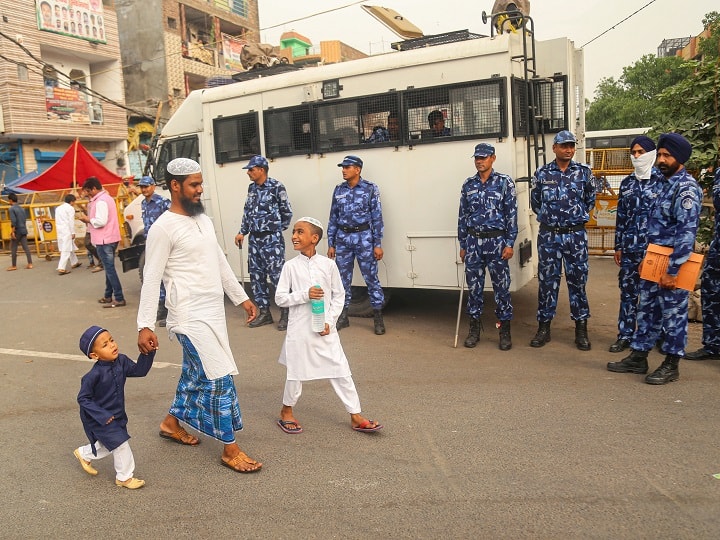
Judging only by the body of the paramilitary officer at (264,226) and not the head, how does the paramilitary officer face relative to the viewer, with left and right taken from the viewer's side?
facing the viewer and to the left of the viewer

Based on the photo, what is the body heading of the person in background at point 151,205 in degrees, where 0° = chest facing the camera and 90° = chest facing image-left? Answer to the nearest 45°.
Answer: approximately 45°

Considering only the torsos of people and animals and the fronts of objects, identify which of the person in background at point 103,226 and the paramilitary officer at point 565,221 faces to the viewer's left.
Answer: the person in background

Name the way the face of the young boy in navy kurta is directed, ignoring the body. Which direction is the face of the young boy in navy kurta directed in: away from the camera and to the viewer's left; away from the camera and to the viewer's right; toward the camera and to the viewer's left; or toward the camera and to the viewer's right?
toward the camera and to the viewer's right

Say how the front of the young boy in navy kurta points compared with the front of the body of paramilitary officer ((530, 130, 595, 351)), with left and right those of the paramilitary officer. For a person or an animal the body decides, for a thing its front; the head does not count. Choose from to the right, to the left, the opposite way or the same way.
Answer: to the left

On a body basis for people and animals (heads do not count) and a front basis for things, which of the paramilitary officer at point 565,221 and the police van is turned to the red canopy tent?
the police van

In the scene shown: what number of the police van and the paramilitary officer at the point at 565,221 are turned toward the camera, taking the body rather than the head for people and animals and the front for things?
1

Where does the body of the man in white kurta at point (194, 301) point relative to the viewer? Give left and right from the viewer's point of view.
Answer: facing the viewer and to the right of the viewer

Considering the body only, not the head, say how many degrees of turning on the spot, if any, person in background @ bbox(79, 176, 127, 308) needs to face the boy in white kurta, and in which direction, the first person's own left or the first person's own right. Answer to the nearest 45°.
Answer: approximately 90° to the first person's own left

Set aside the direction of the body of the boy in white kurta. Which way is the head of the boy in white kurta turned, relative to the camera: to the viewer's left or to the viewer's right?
to the viewer's left

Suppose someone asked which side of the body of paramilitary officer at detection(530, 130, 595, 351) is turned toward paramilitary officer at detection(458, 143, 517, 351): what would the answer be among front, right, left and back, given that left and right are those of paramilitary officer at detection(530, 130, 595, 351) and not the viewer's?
right

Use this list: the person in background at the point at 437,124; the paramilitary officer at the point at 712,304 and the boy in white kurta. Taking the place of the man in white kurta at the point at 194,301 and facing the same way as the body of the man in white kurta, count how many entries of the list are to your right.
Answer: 0

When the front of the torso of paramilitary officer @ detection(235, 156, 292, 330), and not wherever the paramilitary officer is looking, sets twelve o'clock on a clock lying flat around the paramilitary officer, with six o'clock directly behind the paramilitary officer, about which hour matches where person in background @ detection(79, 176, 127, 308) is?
The person in background is roughly at 3 o'clock from the paramilitary officer.

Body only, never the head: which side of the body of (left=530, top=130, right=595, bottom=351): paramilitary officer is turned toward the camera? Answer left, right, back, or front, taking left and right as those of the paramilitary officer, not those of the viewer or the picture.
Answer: front
